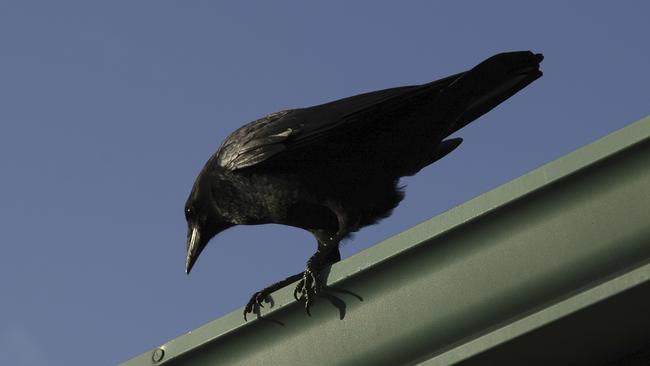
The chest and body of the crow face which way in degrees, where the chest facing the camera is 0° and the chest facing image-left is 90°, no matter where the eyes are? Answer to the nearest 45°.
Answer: approximately 90°
